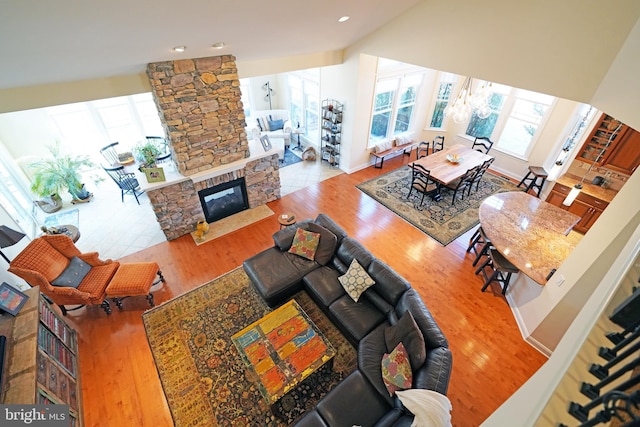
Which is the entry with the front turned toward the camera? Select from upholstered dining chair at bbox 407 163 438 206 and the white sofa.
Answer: the white sofa

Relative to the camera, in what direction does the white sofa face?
facing the viewer

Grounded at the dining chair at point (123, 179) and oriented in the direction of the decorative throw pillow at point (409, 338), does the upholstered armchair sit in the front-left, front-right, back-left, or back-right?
front-right

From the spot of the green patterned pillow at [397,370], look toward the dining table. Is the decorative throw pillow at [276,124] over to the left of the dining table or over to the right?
left

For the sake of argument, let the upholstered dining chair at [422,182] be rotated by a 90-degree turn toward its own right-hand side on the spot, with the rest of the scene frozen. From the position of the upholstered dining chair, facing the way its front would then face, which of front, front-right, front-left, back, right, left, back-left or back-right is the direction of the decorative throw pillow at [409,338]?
front-right

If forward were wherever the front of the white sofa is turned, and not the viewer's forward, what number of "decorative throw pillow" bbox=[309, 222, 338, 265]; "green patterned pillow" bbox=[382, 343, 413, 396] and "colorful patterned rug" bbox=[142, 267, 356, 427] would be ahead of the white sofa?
3

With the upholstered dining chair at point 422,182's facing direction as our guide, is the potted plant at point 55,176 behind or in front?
behind

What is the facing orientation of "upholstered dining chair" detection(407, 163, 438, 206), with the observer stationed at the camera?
facing away from the viewer and to the right of the viewer

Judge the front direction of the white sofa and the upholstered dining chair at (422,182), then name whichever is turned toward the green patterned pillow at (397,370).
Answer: the white sofa

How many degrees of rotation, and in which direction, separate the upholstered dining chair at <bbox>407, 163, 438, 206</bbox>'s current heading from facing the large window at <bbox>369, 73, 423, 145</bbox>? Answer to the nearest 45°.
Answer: approximately 90° to its left

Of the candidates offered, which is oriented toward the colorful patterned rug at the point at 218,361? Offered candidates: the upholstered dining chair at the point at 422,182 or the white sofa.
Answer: the white sofa

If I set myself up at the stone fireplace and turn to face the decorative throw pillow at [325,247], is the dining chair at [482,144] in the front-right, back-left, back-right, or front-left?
front-left

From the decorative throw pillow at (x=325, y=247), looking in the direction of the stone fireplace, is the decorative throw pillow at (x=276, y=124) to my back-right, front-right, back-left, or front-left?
front-right

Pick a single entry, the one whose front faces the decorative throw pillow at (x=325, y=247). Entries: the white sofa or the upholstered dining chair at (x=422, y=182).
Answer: the white sofa

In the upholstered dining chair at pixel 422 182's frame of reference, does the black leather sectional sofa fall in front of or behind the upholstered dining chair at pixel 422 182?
behind
